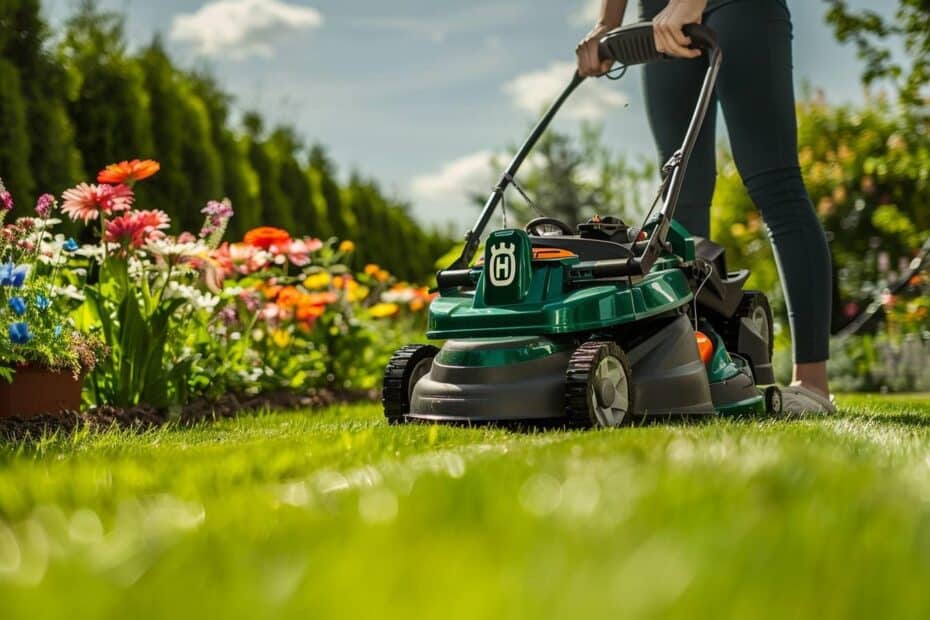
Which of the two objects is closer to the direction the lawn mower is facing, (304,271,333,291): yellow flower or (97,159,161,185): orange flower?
the orange flower

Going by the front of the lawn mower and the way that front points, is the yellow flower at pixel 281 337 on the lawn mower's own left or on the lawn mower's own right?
on the lawn mower's own right

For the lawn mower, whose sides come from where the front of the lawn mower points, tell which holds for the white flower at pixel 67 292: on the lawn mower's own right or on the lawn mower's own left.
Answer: on the lawn mower's own right

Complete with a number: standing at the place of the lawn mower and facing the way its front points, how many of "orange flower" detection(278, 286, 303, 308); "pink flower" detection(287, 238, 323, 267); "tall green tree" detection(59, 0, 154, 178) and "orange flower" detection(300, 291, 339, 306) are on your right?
4

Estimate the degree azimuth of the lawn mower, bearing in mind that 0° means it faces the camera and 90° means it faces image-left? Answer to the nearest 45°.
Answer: approximately 45°

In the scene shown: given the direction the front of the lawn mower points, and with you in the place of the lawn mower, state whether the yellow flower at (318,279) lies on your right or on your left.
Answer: on your right

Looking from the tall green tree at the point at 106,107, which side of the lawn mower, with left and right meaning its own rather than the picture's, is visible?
right

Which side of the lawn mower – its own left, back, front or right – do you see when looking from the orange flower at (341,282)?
right

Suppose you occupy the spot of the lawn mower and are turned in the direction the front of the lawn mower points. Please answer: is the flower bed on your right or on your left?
on your right

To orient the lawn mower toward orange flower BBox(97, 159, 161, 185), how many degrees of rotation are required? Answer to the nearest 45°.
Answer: approximately 90° to its right

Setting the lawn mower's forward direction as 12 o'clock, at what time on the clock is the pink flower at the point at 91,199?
The pink flower is roughly at 2 o'clock from the lawn mower.
